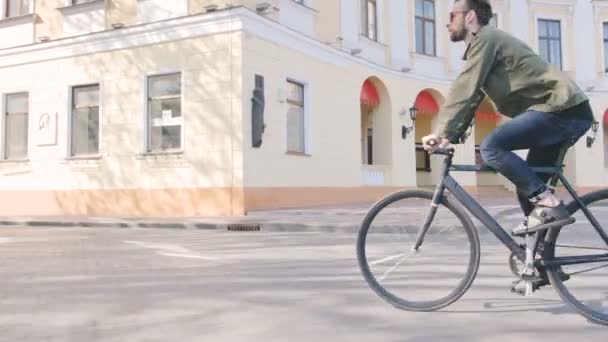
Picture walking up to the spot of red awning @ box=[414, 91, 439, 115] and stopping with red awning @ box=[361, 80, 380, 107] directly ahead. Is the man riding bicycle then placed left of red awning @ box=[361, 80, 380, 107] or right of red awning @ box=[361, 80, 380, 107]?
left

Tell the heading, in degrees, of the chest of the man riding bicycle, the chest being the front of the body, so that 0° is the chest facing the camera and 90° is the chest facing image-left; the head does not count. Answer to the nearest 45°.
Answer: approximately 90°

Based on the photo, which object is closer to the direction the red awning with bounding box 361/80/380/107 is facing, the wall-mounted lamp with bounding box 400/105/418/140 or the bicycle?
the bicycle

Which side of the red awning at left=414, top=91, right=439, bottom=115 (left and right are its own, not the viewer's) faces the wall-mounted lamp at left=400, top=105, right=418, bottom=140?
right

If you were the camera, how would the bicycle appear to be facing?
facing to the left of the viewer
